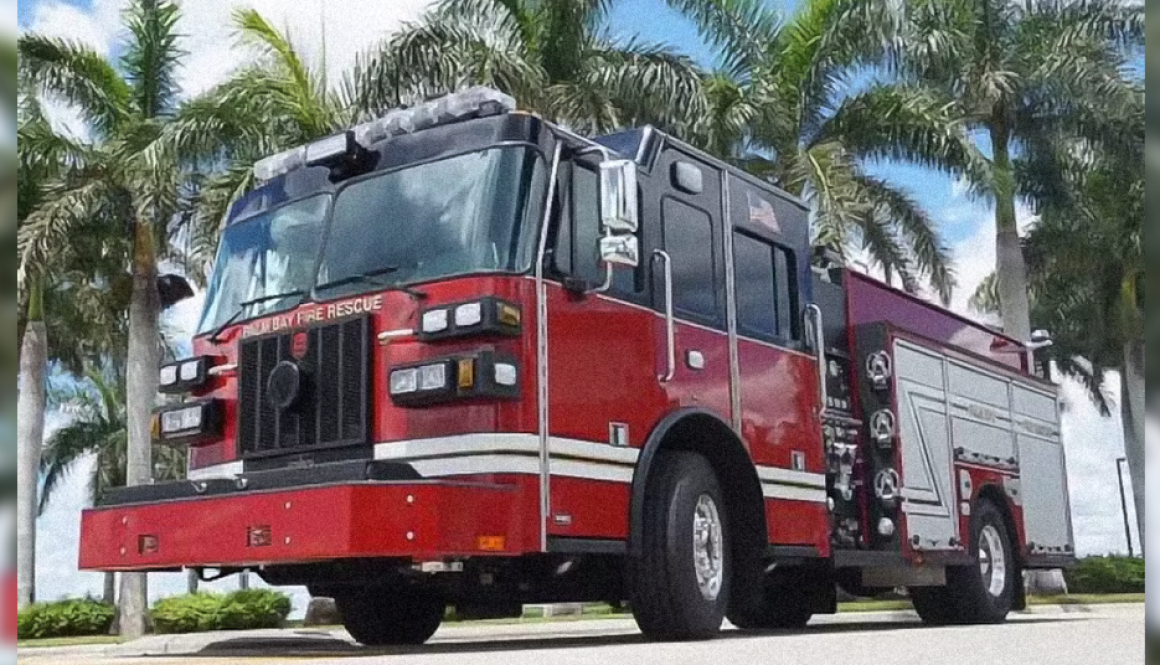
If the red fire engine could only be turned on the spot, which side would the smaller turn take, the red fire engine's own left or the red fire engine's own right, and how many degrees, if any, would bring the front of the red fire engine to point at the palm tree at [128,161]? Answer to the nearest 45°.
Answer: approximately 90° to the red fire engine's own right

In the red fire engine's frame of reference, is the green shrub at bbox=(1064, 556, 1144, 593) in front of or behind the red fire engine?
behind

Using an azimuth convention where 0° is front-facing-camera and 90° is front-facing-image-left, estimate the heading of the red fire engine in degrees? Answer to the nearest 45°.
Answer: approximately 45°

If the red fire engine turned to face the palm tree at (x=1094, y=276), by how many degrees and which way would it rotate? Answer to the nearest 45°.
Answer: approximately 180°

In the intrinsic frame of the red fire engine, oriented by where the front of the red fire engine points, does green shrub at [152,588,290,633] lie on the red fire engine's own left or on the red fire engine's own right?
on the red fire engine's own right

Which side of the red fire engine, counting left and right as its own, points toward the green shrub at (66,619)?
right

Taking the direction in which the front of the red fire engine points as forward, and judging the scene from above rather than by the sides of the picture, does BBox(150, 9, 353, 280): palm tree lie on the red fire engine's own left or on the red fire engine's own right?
on the red fire engine's own right

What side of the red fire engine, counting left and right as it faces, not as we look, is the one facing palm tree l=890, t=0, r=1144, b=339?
back

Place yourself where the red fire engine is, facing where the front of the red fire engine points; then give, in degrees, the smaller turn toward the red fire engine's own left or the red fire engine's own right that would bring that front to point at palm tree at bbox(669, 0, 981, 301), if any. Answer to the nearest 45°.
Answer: approximately 135° to the red fire engine's own right

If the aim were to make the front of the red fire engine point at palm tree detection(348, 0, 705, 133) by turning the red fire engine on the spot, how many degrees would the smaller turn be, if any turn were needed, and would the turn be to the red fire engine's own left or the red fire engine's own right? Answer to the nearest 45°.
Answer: approximately 135° to the red fire engine's own right
